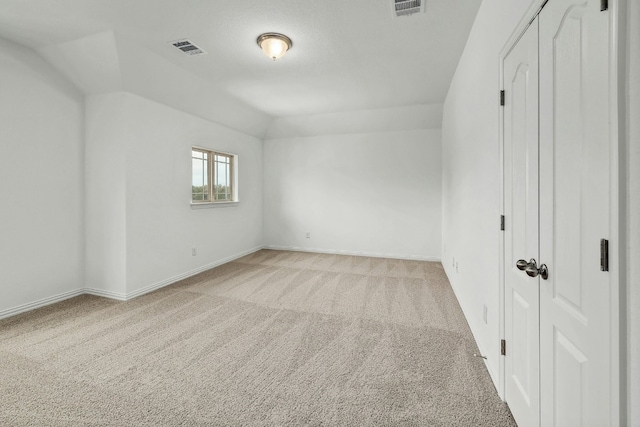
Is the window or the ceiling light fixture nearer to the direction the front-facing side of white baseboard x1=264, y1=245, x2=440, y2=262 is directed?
the ceiling light fixture

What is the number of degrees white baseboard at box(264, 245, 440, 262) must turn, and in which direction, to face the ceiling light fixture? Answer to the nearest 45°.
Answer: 0° — it already faces it

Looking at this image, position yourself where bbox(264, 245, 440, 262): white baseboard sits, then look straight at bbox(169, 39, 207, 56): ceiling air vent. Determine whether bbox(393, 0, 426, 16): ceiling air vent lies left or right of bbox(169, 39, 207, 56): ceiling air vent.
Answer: left

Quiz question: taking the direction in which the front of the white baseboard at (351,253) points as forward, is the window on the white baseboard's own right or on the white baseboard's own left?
on the white baseboard's own right

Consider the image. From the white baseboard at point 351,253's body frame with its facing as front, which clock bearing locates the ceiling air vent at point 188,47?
The ceiling air vent is roughly at 1 o'clock from the white baseboard.

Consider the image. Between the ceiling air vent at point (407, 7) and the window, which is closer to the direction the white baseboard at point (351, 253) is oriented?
the ceiling air vent

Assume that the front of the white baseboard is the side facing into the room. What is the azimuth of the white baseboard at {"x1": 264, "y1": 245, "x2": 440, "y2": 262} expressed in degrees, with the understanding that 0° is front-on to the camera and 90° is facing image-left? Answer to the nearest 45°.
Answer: approximately 0°
